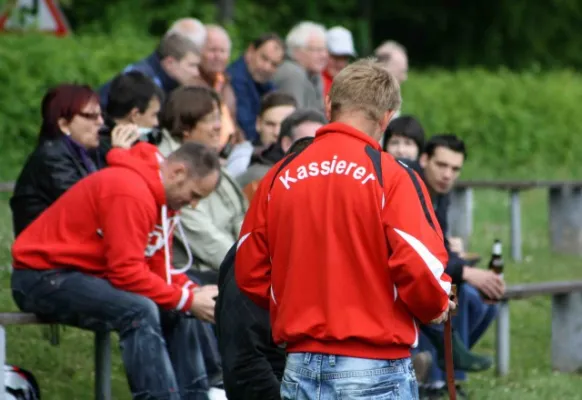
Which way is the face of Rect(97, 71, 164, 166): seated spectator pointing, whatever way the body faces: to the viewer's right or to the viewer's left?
to the viewer's right

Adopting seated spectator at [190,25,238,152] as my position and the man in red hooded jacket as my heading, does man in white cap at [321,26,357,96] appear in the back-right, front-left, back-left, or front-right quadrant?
back-left

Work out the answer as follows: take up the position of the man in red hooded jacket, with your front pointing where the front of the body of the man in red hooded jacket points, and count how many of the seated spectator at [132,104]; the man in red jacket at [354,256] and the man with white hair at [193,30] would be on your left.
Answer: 2

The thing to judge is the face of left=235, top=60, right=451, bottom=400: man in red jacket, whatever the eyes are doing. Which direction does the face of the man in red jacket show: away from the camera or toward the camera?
away from the camera

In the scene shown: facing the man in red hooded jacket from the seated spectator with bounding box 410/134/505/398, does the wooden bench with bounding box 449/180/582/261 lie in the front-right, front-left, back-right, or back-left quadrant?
back-right
